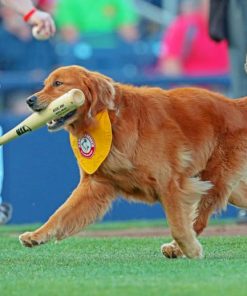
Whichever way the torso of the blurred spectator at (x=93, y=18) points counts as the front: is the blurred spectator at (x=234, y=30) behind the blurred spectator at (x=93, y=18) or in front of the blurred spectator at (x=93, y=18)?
in front

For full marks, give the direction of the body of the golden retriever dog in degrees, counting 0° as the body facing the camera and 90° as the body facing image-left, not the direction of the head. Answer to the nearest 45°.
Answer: approximately 90°

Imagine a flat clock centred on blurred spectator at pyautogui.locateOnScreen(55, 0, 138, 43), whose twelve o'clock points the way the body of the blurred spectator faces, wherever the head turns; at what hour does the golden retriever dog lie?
The golden retriever dog is roughly at 12 o'clock from the blurred spectator.

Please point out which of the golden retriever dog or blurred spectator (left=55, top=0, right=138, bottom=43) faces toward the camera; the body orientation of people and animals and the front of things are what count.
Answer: the blurred spectator

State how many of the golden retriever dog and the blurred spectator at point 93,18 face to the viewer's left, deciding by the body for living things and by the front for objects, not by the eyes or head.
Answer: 1

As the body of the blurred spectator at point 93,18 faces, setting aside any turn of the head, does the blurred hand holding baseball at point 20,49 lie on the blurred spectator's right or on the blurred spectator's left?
on the blurred spectator's right

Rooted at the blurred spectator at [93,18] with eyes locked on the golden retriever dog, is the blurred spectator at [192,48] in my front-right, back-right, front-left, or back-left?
front-left

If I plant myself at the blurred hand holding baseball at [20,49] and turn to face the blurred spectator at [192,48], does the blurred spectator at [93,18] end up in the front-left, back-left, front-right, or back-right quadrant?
front-left

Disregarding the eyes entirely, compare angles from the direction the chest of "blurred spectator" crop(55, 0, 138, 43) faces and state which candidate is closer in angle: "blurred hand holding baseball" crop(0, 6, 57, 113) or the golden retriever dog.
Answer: the golden retriever dog

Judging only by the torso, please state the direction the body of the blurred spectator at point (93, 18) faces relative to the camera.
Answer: toward the camera

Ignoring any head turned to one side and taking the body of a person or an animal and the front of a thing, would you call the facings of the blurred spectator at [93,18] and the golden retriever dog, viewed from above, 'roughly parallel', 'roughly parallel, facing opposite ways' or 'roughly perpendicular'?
roughly perpendicular
